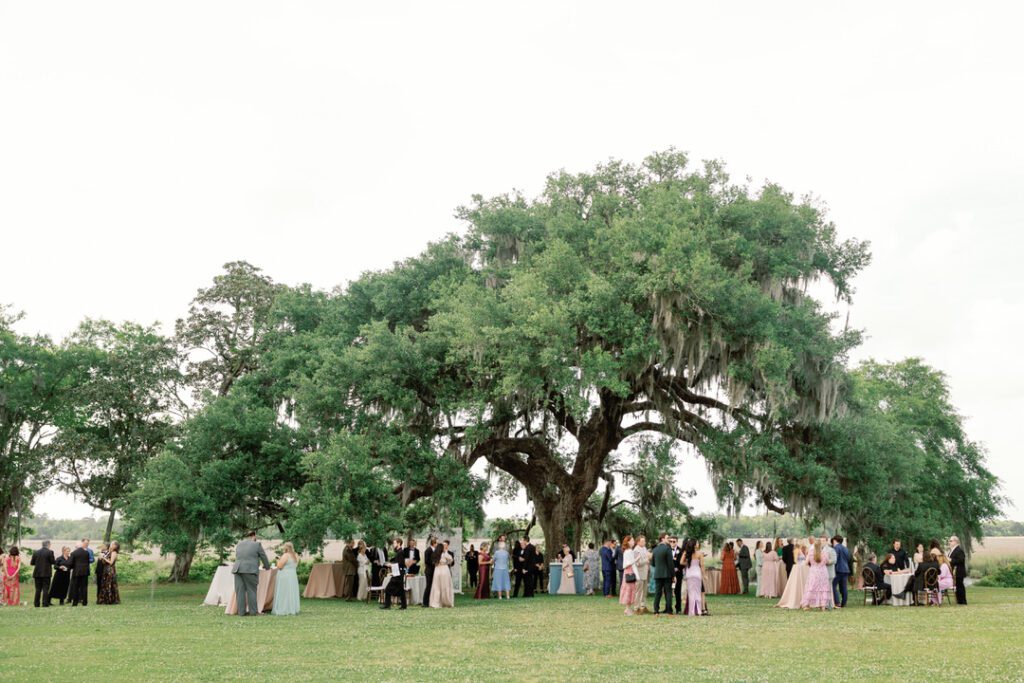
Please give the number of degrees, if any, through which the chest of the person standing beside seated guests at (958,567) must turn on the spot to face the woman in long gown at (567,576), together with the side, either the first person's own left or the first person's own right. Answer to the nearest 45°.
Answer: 0° — they already face them

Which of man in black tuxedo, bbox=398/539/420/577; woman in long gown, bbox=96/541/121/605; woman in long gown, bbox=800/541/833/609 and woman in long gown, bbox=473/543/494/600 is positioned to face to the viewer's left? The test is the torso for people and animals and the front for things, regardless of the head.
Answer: woman in long gown, bbox=96/541/121/605

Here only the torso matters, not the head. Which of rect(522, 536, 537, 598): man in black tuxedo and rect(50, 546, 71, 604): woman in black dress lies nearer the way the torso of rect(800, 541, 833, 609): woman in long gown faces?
the man in black tuxedo

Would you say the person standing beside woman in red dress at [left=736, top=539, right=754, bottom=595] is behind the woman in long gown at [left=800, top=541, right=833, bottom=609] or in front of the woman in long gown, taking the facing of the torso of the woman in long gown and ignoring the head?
in front

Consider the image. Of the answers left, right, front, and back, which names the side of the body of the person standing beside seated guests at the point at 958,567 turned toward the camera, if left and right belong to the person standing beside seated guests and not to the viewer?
left

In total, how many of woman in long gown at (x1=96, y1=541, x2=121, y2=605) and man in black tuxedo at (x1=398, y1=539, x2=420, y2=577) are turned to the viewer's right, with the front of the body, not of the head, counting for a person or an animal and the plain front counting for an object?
0

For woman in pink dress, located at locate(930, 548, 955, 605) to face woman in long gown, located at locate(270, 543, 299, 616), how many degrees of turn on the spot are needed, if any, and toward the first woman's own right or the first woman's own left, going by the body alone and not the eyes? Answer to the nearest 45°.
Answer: approximately 45° to the first woman's own left

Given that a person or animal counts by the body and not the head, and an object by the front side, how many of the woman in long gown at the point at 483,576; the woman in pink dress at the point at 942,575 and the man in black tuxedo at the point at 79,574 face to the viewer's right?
1

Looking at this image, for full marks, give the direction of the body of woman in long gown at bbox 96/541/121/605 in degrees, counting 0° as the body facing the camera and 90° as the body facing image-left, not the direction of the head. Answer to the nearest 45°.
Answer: approximately 90°

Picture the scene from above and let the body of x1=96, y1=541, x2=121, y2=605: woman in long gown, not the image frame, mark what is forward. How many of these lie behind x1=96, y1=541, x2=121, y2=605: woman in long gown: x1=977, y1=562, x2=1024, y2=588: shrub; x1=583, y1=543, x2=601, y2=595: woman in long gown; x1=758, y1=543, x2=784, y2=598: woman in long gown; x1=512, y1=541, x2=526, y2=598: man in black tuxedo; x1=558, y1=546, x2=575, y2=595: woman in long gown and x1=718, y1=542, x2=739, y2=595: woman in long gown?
6

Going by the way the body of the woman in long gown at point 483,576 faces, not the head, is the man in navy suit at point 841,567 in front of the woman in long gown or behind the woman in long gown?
in front

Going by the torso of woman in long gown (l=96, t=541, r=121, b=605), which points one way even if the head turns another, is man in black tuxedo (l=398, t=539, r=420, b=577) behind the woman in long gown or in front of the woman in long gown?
behind
